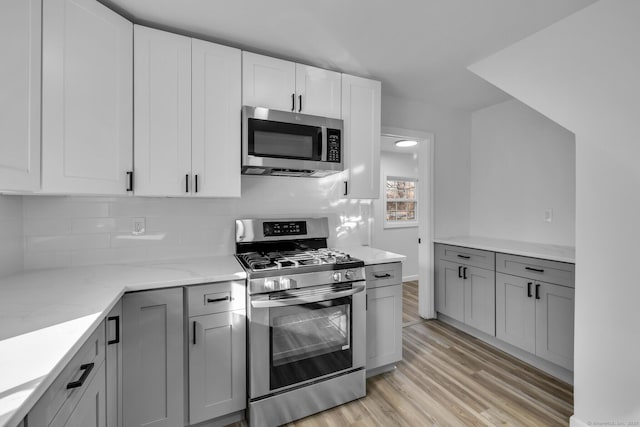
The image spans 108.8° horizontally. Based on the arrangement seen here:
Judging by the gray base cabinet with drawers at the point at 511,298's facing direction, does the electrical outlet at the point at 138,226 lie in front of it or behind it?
in front

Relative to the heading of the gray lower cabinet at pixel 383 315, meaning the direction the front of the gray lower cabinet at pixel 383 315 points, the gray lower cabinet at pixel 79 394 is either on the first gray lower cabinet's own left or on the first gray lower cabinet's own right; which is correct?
on the first gray lower cabinet's own right

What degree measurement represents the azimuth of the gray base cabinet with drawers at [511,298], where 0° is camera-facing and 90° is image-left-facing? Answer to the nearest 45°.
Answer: approximately 45°

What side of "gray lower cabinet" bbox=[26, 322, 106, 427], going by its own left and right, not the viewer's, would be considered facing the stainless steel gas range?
front

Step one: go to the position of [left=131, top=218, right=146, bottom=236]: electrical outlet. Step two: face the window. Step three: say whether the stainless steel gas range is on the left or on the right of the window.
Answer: right

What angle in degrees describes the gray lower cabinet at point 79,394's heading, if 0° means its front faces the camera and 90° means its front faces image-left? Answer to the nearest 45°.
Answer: approximately 270°

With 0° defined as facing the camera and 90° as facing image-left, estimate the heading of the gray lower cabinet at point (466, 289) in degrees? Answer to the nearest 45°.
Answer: approximately 45°

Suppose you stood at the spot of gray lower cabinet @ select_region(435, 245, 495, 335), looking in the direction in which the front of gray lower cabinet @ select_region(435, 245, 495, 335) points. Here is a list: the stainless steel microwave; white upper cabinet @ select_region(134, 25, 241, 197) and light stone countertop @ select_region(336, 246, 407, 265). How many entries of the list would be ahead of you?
3

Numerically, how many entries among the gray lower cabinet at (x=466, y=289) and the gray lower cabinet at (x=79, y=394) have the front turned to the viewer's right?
1

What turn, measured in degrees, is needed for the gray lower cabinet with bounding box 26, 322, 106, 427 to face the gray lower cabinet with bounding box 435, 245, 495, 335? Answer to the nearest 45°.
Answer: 0° — it already faces it

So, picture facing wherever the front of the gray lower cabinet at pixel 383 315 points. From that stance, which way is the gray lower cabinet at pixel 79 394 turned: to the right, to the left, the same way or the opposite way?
to the left

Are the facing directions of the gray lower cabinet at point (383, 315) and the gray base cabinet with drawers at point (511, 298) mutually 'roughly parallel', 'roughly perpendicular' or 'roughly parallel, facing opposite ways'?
roughly perpendicular

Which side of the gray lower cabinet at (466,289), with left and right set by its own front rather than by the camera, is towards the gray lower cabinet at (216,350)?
front

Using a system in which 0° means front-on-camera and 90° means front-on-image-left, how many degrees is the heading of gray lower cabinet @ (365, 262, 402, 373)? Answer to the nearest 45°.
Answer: approximately 315°
